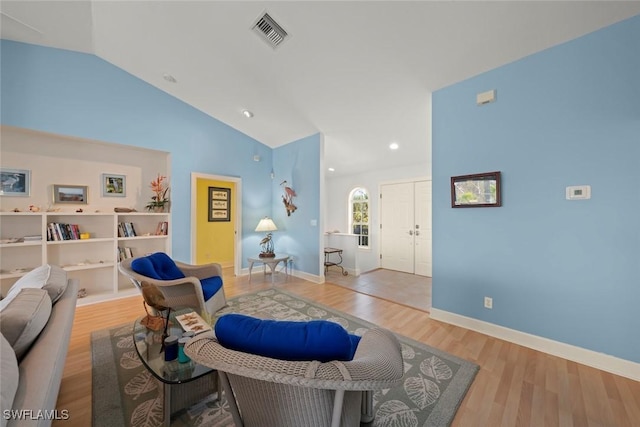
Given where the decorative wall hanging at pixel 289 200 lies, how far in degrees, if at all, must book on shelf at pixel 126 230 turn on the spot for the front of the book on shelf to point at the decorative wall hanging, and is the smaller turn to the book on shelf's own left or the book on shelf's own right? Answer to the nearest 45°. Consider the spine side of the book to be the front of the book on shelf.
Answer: approximately 90° to the book on shelf's own left

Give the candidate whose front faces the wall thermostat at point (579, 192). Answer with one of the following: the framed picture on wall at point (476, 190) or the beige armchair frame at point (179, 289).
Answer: the beige armchair frame

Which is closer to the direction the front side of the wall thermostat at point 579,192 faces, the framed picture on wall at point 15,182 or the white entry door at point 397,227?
the framed picture on wall

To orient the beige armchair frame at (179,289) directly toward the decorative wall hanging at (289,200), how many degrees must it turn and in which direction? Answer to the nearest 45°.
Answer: approximately 90° to its left

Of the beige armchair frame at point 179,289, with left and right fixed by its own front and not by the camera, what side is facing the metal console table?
left

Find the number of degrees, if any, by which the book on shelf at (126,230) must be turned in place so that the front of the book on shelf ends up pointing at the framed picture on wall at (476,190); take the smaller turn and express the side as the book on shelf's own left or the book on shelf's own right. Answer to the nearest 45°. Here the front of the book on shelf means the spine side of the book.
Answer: approximately 45° to the book on shelf's own left

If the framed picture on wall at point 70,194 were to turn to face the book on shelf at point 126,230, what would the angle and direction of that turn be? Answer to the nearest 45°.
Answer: approximately 90° to its left

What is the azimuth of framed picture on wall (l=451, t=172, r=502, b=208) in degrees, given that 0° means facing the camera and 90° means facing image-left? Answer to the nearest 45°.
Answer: approximately 45°

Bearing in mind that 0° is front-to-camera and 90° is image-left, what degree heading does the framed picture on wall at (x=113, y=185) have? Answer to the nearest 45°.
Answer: approximately 0°
